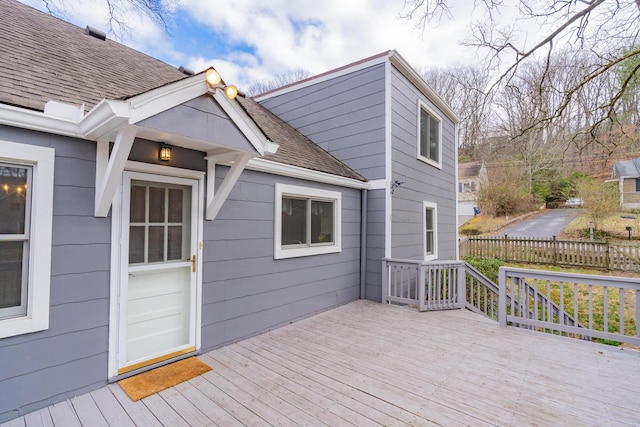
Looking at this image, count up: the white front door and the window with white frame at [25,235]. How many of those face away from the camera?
0

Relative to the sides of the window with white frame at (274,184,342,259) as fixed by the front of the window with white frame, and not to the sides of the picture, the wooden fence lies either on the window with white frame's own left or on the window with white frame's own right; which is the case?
on the window with white frame's own left

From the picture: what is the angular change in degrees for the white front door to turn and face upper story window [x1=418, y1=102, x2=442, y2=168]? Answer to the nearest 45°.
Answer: approximately 45° to its left

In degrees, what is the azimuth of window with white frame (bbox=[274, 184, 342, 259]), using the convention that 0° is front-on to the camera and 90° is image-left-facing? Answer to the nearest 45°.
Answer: approximately 315°

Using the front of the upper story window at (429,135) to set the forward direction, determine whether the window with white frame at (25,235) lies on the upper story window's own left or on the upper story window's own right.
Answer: on the upper story window's own right

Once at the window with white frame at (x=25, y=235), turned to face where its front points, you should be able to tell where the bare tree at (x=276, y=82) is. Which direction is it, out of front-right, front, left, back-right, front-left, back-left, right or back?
left

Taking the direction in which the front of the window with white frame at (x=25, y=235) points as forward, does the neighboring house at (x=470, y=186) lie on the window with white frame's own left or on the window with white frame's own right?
on the window with white frame's own left

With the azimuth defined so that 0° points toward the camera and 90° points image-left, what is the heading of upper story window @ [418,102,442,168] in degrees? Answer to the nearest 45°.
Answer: approximately 315°

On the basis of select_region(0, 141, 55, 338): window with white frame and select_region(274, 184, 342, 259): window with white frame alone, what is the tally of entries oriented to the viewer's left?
0

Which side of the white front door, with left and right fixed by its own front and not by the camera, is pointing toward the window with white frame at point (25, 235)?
right

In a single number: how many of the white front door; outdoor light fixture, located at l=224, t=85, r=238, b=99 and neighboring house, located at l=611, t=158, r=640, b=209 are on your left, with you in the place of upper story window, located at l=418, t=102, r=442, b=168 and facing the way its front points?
1

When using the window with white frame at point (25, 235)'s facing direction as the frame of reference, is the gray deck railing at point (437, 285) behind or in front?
in front
